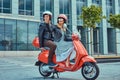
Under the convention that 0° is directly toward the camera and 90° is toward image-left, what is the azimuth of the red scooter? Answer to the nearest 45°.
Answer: approximately 315°

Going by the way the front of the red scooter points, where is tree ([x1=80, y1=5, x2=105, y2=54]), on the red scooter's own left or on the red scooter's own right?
on the red scooter's own left

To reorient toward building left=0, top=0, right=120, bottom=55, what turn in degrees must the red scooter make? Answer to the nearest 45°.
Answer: approximately 135° to its left
